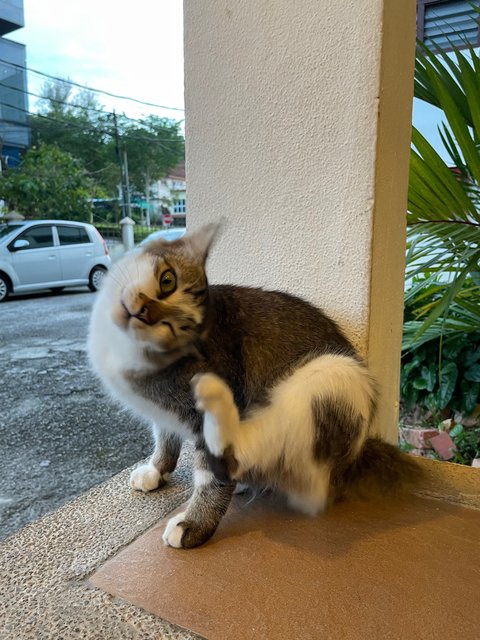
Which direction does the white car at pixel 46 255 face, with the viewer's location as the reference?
facing the viewer and to the left of the viewer

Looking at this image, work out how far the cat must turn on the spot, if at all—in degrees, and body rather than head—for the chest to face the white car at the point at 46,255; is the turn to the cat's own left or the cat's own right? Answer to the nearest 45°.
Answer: approximately 90° to the cat's own right

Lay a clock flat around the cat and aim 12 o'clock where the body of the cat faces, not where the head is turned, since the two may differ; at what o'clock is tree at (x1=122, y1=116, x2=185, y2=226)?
The tree is roughly at 4 o'clock from the cat.

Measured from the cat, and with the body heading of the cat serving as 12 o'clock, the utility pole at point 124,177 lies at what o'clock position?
The utility pole is roughly at 4 o'clock from the cat.

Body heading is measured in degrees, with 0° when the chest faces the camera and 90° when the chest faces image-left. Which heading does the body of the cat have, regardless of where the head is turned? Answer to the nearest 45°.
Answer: approximately 45°

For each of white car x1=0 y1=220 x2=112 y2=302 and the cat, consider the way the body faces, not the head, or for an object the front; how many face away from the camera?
0

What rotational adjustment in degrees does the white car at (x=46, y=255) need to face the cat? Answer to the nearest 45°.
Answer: approximately 45° to its left

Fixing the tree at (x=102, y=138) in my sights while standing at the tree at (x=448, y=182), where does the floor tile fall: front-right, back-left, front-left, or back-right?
back-left

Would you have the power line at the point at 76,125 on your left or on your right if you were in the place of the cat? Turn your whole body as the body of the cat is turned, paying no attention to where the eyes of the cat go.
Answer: on your right

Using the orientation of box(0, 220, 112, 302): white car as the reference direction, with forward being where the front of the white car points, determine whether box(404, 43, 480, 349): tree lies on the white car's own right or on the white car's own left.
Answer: on the white car's own left
